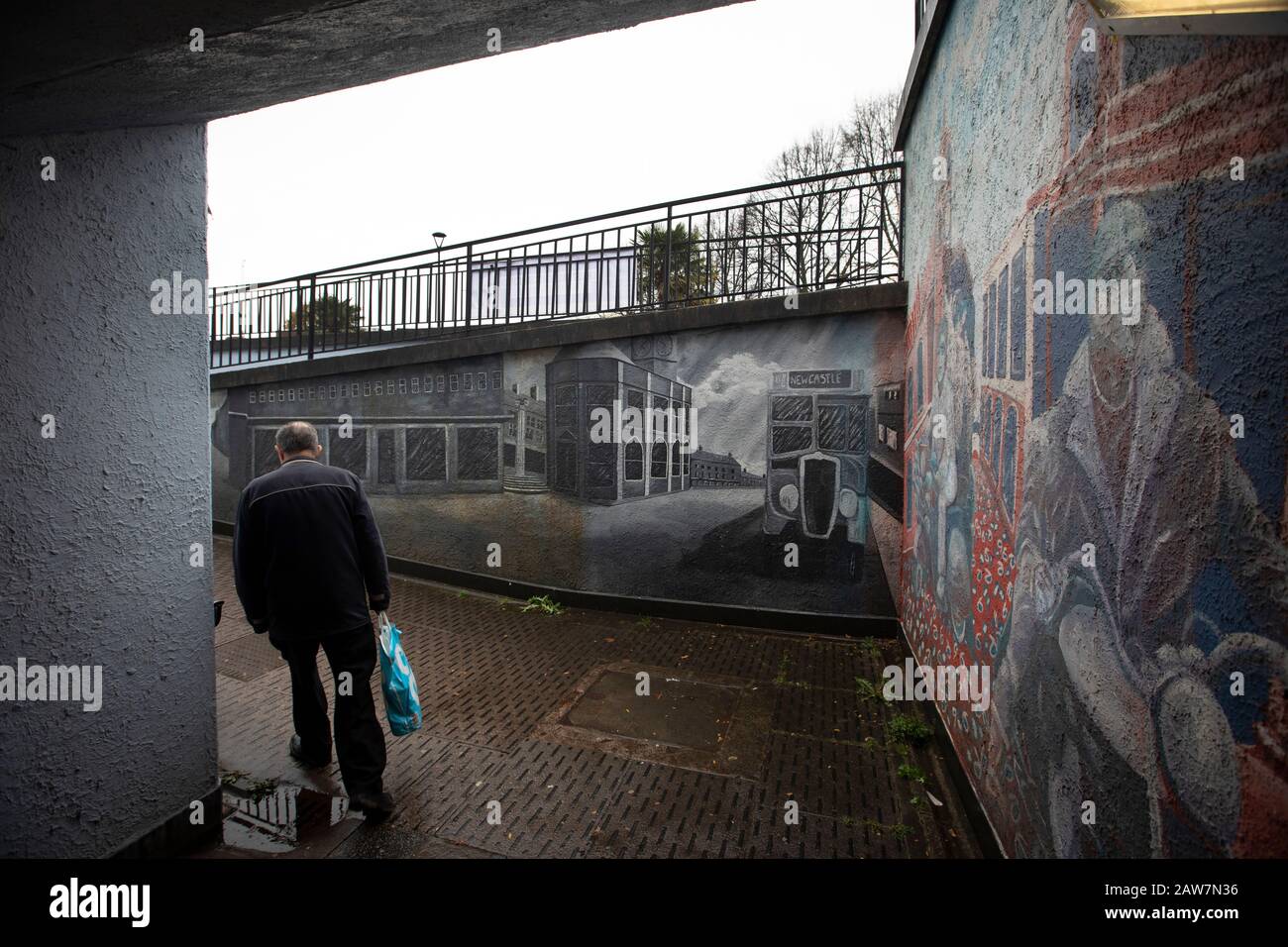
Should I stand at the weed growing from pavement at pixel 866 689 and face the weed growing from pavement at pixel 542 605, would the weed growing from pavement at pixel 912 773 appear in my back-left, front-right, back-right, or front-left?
back-left

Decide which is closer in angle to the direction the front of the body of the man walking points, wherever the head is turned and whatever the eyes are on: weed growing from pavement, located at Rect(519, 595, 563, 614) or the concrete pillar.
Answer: the weed growing from pavement

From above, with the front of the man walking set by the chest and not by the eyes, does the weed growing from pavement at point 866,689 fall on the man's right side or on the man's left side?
on the man's right side

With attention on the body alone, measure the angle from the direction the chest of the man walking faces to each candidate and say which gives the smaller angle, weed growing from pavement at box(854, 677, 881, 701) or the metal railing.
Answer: the metal railing

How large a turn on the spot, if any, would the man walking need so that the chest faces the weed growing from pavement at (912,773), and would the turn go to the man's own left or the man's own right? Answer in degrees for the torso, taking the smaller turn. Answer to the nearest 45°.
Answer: approximately 90° to the man's own right

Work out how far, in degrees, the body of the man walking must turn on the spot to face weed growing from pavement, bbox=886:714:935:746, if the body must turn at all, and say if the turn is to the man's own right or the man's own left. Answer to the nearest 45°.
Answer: approximately 90° to the man's own right

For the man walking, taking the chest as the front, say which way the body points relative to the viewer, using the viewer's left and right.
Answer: facing away from the viewer
